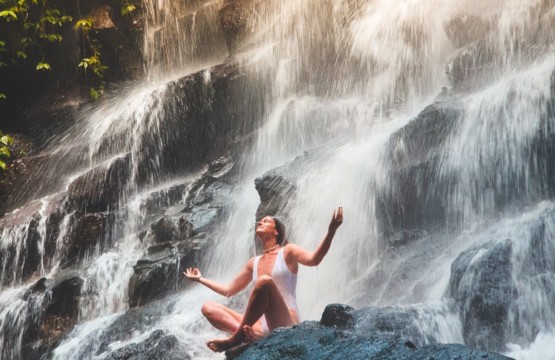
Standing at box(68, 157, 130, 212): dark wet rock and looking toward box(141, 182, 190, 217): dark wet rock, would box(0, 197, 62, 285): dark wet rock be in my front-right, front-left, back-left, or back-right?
back-right

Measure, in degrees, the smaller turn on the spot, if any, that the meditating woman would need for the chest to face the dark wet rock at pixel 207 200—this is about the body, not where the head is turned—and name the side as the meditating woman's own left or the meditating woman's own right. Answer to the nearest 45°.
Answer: approximately 135° to the meditating woman's own right

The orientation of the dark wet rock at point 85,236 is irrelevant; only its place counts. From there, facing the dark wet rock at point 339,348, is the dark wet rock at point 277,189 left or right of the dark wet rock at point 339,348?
left

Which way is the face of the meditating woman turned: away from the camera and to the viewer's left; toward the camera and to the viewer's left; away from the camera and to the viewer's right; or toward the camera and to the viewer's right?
toward the camera and to the viewer's left

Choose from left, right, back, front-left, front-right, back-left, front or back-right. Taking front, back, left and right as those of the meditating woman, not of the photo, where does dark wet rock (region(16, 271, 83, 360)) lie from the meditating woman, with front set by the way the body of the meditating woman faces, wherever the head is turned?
right

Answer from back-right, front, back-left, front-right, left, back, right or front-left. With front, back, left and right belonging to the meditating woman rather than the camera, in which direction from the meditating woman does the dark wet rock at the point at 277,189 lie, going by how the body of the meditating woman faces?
back-right

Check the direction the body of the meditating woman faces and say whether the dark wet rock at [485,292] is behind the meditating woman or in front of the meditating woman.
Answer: behind

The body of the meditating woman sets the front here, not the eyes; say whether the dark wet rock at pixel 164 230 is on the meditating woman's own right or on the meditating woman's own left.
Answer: on the meditating woman's own right

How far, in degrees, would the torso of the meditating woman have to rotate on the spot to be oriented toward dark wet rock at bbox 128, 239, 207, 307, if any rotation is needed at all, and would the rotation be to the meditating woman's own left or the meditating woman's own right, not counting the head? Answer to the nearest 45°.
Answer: approximately 135° to the meditating woman's own right

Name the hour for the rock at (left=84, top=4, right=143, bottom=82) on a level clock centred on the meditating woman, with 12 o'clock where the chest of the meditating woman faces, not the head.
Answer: The rock is roughly at 4 o'clock from the meditating woman.

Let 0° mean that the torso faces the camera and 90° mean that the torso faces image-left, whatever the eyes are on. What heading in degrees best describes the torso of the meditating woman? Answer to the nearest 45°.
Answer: approximately 45°
